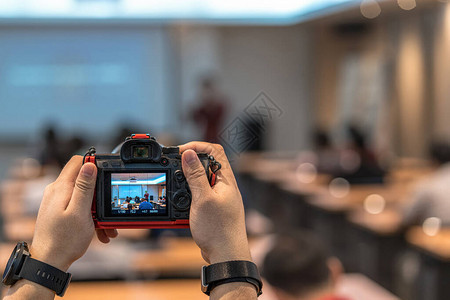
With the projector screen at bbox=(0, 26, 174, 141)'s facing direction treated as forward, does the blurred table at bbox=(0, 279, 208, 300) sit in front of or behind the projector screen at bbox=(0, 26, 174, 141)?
in front

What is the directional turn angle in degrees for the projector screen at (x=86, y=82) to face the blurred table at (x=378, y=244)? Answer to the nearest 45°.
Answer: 0° — it already faces it

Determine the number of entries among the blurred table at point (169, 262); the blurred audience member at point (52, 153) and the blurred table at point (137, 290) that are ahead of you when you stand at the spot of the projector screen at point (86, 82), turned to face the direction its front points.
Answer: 3

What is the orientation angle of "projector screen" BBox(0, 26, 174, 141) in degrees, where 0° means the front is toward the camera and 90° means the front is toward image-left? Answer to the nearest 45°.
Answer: approximately 0°

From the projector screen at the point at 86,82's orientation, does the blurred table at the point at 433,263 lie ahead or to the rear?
ahead

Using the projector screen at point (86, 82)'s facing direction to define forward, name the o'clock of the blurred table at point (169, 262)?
The blurred table is roughly at 12 o'clock from the projector screen.

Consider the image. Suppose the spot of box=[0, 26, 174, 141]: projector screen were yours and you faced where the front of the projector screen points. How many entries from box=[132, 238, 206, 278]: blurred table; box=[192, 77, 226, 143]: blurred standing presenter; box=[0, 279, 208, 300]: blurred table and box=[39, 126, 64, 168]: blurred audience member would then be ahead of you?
4

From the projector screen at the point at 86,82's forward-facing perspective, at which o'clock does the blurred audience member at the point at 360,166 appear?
The blurred audience member is roughly at 11 o'clock from the projector screen.
